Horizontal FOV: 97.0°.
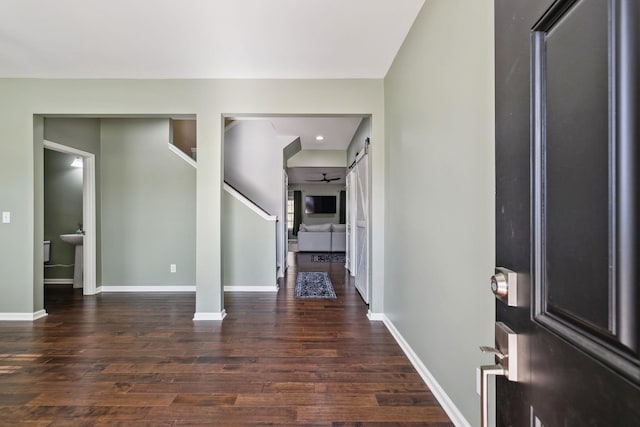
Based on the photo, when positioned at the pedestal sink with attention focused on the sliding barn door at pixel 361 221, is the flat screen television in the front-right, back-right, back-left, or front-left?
front-left

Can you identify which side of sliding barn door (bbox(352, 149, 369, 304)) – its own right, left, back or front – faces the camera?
left

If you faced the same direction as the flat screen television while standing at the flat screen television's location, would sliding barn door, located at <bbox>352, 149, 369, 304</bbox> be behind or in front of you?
in front

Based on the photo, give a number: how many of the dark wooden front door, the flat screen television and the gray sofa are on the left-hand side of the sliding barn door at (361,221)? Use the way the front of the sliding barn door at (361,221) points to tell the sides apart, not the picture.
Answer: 1

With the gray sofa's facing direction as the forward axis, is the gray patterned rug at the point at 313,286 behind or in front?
behind

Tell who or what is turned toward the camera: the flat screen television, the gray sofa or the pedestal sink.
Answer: the flat screen television

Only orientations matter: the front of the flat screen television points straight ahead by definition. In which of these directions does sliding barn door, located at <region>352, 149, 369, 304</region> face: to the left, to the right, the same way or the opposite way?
to the right

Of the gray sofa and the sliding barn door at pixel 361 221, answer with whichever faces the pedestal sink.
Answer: the sliding barn door

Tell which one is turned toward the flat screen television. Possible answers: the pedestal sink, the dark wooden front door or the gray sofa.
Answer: the gray sofa

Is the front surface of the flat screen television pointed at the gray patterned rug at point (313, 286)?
yes

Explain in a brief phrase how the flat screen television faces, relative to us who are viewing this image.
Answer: facing the viewer

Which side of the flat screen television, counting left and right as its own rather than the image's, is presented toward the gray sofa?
front

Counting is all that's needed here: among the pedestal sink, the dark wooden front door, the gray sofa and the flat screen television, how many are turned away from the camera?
1

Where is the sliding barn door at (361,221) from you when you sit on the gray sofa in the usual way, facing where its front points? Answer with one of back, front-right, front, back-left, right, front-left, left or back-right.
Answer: back

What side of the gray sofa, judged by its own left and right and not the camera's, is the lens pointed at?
back

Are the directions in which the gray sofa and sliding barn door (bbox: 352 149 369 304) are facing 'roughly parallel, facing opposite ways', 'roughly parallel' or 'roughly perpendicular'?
roughly perpendicular

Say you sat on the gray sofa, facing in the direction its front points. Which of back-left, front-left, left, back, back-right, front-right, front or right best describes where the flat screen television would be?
front
